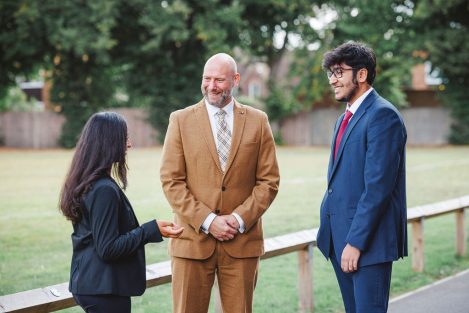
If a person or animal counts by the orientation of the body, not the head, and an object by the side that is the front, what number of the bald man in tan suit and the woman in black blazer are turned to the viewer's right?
1

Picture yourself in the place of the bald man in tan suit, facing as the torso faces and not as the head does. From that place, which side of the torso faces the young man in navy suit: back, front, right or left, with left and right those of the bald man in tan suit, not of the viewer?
left

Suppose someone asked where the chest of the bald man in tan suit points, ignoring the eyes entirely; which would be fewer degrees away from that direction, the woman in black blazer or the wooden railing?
the woman in black blazer

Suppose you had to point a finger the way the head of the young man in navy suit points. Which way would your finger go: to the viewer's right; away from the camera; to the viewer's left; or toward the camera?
to the viewer's left

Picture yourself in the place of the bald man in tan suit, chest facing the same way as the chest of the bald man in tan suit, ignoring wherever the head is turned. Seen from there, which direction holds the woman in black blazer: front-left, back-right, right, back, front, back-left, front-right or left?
front-right

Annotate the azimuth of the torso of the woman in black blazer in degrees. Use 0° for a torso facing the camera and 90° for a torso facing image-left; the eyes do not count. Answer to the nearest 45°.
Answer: approximately 270°

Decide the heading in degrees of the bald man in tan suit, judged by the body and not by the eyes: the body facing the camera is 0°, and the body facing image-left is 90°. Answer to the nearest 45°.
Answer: approximately 0°
